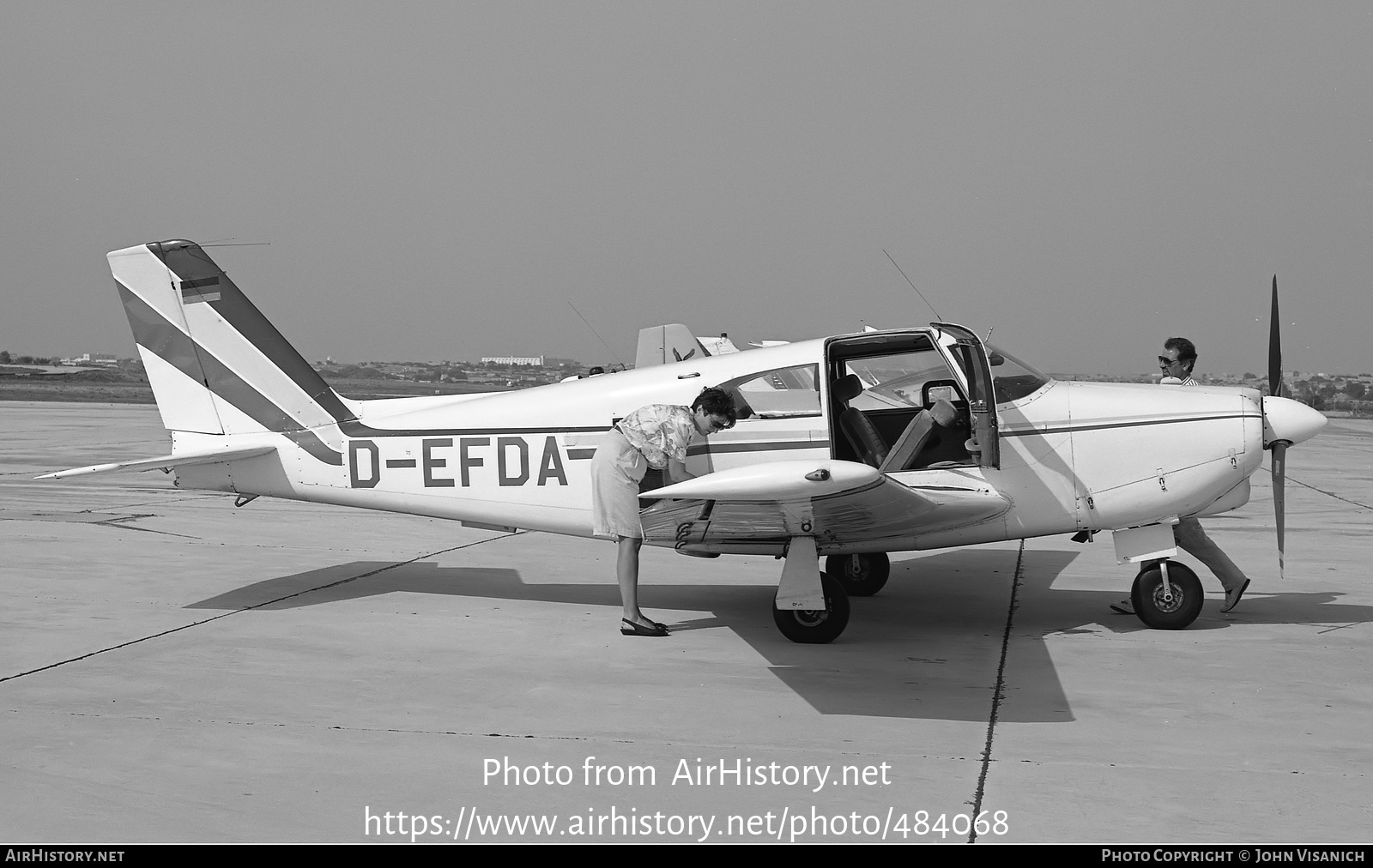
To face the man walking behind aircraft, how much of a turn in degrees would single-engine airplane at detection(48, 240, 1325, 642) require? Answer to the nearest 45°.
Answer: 0° — it already faces them

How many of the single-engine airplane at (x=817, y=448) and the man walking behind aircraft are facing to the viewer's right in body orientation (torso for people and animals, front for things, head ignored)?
1

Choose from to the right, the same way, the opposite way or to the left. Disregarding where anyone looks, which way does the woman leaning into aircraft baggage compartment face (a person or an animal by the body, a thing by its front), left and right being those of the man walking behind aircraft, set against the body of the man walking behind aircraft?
the opposite way

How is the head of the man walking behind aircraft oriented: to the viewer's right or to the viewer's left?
to the viewer's left

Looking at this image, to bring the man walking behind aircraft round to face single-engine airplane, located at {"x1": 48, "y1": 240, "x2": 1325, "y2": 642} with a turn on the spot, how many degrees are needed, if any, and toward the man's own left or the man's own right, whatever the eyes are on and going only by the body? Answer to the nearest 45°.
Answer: approximately 45° to the man's own left

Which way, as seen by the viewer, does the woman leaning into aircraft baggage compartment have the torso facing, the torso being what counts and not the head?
to the viewer's right

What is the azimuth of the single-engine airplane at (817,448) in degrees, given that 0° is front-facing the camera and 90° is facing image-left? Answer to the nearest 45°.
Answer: approximately 270°

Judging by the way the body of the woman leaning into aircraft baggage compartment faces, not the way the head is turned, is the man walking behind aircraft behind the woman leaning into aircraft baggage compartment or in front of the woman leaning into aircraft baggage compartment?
in front

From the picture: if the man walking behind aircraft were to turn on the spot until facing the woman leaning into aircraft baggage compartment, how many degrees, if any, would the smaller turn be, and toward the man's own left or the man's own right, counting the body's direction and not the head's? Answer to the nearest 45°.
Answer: approximately 45° to the man's own left

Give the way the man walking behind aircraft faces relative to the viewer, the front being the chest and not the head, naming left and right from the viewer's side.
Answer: facing to the left of the viewer

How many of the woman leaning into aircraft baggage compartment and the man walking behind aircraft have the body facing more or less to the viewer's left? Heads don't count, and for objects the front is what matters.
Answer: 1

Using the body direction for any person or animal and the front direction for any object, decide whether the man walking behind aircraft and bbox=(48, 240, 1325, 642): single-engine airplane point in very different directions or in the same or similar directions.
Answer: very different directions
